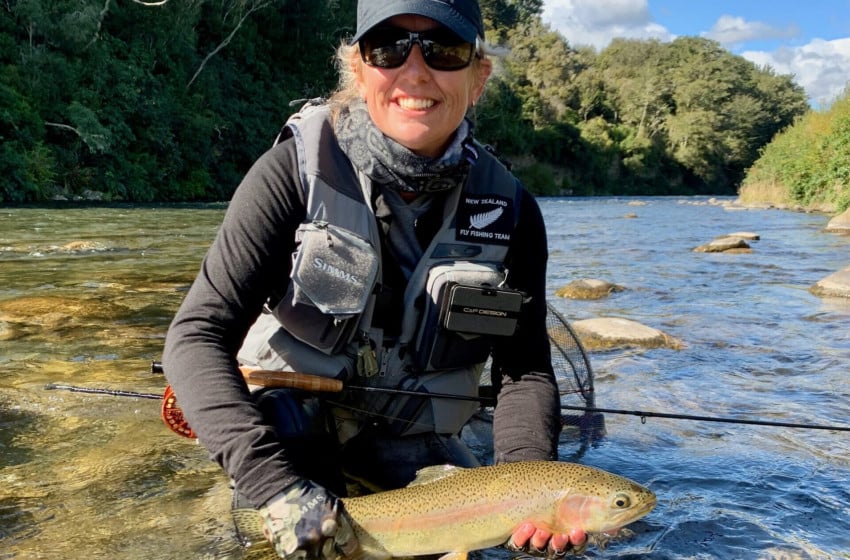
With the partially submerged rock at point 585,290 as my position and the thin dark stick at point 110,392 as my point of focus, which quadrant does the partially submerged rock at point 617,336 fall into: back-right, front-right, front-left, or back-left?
front-left

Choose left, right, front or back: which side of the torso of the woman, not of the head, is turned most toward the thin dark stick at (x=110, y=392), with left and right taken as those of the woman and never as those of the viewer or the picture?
right

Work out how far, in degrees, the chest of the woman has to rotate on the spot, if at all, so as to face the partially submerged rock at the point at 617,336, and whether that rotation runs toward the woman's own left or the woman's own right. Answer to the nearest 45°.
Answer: approximately 135° to the woman's own left

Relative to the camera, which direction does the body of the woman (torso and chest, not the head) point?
toward the camera

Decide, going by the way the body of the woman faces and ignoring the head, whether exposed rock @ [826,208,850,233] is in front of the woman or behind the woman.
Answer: behind

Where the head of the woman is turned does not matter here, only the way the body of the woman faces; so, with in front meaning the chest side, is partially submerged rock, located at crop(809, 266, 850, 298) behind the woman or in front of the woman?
behind

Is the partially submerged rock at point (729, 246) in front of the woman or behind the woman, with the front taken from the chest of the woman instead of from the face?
behind
